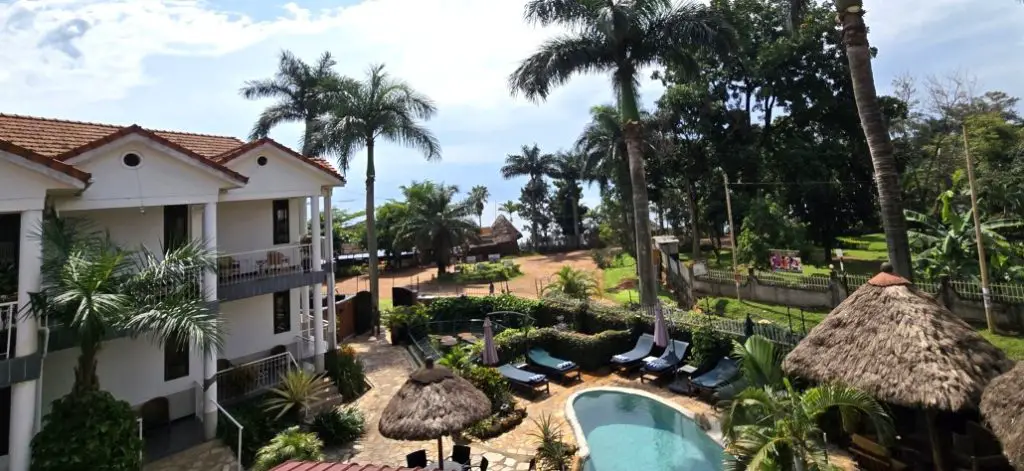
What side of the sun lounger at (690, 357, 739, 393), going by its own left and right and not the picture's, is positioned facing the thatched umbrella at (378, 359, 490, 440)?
front

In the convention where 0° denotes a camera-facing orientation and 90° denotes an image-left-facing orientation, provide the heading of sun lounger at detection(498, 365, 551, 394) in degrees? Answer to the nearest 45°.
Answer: approximately 315°

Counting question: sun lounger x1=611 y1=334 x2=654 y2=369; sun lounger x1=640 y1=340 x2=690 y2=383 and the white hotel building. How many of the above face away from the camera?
0

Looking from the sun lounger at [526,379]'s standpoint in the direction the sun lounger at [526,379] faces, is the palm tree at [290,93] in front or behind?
behind

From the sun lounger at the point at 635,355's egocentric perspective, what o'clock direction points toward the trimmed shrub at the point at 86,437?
The trimmed shrub is roughly at 12 o'clock from the sun lounger.

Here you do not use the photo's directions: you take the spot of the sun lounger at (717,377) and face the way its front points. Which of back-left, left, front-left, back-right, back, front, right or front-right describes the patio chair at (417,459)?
front

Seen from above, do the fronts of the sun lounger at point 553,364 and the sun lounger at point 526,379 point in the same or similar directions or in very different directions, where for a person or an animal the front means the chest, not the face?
same or similar directions

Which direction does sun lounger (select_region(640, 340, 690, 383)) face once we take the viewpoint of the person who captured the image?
facing the viewer and to the left of the viewer

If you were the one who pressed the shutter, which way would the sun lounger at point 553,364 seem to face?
facing the viewer and to the right of the viewer

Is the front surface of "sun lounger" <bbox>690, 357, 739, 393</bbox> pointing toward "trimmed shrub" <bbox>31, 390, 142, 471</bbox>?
yes

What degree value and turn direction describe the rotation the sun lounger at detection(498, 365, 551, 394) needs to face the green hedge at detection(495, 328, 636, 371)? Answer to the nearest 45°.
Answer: approximately 90° to its left

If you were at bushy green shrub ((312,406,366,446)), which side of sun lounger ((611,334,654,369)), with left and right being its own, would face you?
front
